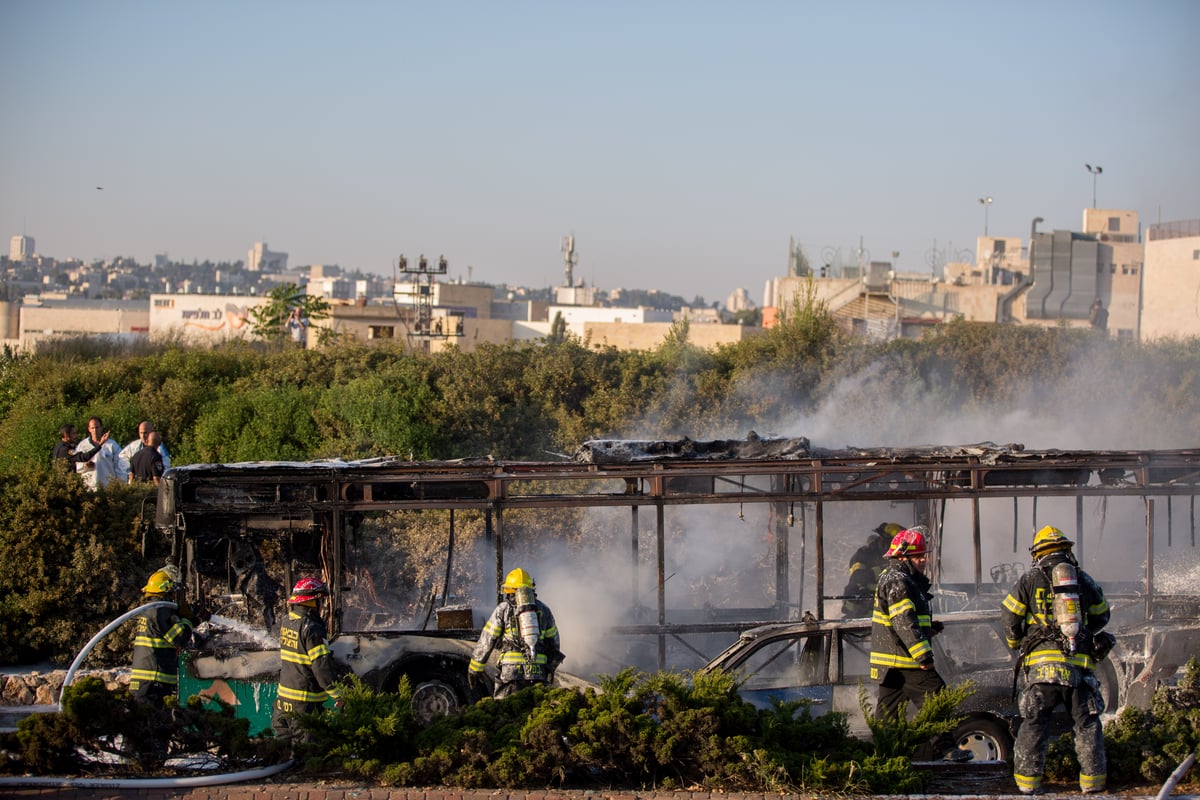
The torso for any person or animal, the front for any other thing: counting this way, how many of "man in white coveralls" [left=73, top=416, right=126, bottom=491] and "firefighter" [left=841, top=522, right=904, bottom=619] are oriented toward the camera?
1

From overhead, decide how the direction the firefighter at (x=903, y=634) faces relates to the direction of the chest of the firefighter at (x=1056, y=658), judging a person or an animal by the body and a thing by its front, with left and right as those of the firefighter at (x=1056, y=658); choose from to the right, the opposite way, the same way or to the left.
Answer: to the right

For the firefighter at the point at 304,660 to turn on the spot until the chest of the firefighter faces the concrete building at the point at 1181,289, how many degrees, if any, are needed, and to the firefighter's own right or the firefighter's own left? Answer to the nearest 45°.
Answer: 0° — they already face it

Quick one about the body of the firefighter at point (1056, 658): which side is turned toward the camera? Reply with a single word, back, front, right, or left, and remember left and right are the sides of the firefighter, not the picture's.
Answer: back

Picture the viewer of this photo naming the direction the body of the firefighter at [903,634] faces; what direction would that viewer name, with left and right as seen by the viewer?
facing to the right of the viewer

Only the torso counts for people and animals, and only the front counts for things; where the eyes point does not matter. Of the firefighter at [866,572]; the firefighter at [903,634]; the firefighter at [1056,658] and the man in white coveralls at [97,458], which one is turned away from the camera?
the firefighter at [1056,658]

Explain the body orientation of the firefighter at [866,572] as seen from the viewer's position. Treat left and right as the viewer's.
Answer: facing to the right of the viewer

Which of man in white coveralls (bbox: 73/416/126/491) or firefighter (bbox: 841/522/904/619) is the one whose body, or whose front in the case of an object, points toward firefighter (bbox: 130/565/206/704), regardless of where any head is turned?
the man in white coveralls
